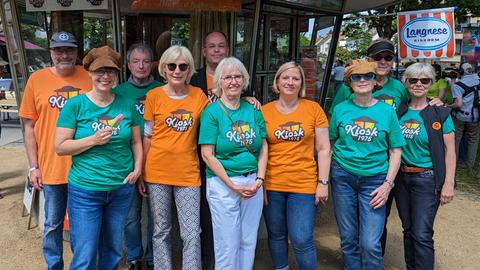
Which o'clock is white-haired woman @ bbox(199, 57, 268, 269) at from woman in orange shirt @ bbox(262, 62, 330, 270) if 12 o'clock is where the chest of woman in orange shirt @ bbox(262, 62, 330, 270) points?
white-haired woman @ bbox(199, 57, 268, 269) is roughly at 2 o'clock from woman in orange shirt @ bbox(262, 62, 330, 270).

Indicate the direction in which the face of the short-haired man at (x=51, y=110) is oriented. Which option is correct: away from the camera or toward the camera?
toward the camera

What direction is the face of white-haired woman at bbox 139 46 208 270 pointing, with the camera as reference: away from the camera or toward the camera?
toward the camera

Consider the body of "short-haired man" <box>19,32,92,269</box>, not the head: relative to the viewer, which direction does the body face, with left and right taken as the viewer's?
facing the viewer

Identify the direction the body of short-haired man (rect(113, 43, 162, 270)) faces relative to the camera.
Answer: toward the camera

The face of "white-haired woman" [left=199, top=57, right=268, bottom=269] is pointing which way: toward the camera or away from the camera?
toward the camera

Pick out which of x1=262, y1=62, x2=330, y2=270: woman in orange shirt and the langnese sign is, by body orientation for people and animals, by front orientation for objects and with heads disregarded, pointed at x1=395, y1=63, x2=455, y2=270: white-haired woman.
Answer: the langnese sign

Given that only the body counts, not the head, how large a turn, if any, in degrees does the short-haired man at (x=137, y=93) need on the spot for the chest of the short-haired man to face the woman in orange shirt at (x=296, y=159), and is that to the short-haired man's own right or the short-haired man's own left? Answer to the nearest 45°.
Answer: approximately 45° to the short-haired man's own left

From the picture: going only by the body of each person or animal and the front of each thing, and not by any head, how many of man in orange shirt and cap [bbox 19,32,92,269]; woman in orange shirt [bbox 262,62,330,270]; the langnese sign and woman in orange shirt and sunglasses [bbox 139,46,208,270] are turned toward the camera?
4

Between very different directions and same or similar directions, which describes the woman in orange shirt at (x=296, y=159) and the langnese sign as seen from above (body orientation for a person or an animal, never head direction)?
same or similar directions

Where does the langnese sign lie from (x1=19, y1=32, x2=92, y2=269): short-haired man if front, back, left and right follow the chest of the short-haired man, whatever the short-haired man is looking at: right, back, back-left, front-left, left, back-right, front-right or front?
left

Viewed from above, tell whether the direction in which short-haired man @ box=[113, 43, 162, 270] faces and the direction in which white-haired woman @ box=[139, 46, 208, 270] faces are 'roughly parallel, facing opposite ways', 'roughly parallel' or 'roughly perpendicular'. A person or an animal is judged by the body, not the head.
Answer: roughly parallel

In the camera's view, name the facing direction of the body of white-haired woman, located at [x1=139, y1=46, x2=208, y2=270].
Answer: toward the camera
